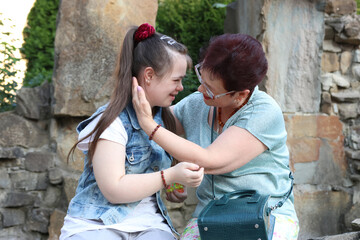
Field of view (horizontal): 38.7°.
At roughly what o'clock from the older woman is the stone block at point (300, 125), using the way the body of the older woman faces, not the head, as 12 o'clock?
The stone block is roughly at 5 o'clock from the older woman.

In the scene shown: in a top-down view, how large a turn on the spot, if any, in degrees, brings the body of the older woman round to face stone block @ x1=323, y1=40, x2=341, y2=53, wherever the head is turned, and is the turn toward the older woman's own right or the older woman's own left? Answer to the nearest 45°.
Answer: approximately 180°

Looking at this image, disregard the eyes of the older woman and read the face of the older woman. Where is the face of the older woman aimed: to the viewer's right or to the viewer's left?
to the viewer's left

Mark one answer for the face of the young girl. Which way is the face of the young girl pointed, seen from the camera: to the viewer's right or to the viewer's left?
to the viewer's right

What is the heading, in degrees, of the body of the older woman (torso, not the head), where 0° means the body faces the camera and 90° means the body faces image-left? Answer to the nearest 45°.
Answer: approximately 45°

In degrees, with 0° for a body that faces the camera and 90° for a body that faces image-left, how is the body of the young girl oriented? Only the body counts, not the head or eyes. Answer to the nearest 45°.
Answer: approximately 270°

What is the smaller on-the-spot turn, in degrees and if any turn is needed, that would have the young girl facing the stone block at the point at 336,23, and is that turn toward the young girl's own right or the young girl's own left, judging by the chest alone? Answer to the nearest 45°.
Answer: approximately 45° to the young girl's own left

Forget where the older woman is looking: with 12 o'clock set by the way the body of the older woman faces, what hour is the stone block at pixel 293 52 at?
The stone block is roughly at 5 o'clock from the older woman.

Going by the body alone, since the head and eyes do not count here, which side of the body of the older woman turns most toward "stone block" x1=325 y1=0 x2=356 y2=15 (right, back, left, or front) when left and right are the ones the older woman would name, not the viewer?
back

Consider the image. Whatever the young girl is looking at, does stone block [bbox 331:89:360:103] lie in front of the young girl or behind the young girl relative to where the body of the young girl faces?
in front
